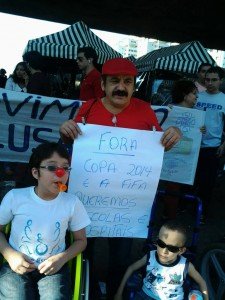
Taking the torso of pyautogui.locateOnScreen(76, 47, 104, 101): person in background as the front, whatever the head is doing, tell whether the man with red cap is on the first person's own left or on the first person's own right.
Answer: on the first person's own left

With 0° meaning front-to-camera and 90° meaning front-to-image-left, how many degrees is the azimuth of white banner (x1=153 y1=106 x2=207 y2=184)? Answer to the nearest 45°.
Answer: approximately 0°

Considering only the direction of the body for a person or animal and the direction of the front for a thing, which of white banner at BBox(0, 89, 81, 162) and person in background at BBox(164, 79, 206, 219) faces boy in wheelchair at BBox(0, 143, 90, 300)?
the white banner

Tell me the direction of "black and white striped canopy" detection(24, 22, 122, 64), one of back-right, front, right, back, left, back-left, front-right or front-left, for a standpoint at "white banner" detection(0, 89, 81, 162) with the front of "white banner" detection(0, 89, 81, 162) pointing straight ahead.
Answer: back

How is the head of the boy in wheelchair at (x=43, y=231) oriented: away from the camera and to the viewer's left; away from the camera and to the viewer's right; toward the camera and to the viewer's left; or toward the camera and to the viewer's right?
toward the camera and to the viewer's right

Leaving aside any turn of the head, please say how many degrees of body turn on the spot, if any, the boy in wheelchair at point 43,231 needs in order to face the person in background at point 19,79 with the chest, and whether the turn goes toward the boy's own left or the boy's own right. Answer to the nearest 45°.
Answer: approximately 180°

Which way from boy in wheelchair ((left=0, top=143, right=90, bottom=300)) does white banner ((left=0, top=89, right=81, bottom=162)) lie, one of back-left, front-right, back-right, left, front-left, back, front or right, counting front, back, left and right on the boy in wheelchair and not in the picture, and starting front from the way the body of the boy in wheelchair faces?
back
